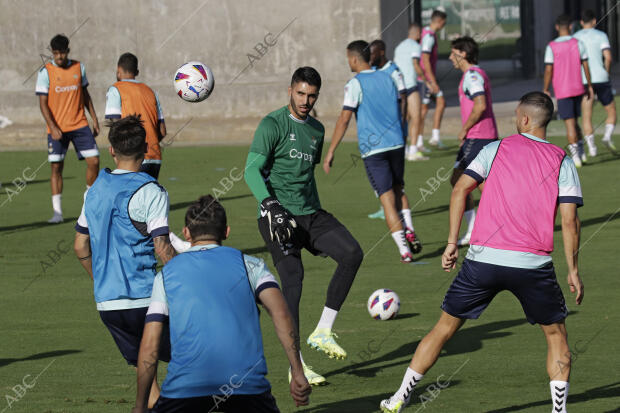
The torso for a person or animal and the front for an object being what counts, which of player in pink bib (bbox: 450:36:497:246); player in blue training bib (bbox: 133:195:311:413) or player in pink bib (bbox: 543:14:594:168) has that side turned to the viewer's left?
player in pink bib (bbox: 450:36:497:246)

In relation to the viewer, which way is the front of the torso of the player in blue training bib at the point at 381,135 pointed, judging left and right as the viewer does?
facing away from the viewer and to the left of the viewer

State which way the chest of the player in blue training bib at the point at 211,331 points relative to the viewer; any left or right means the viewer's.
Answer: facing away from the viewer

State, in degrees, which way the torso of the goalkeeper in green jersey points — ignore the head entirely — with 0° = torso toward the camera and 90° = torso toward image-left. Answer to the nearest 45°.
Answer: approximately 315°

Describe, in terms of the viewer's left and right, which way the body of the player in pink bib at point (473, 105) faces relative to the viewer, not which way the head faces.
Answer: facing to the left of the viewer

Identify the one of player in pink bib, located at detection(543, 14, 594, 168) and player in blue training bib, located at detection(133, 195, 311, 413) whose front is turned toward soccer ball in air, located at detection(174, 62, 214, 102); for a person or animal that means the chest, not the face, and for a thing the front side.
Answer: the player in blue training bib

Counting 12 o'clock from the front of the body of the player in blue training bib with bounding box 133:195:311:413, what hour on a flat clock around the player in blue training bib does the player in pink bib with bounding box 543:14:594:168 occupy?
The player in pink bib is roughly at 1 o'clock from the player in blue training bib.

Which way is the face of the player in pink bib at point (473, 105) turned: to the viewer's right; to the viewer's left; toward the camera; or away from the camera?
to the viewer's left

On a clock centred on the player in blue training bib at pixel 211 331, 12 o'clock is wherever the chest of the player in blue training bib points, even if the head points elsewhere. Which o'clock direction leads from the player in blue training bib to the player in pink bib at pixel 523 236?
The player in pink bib is roughly at 2 o'clock from the player in blue training bib.
